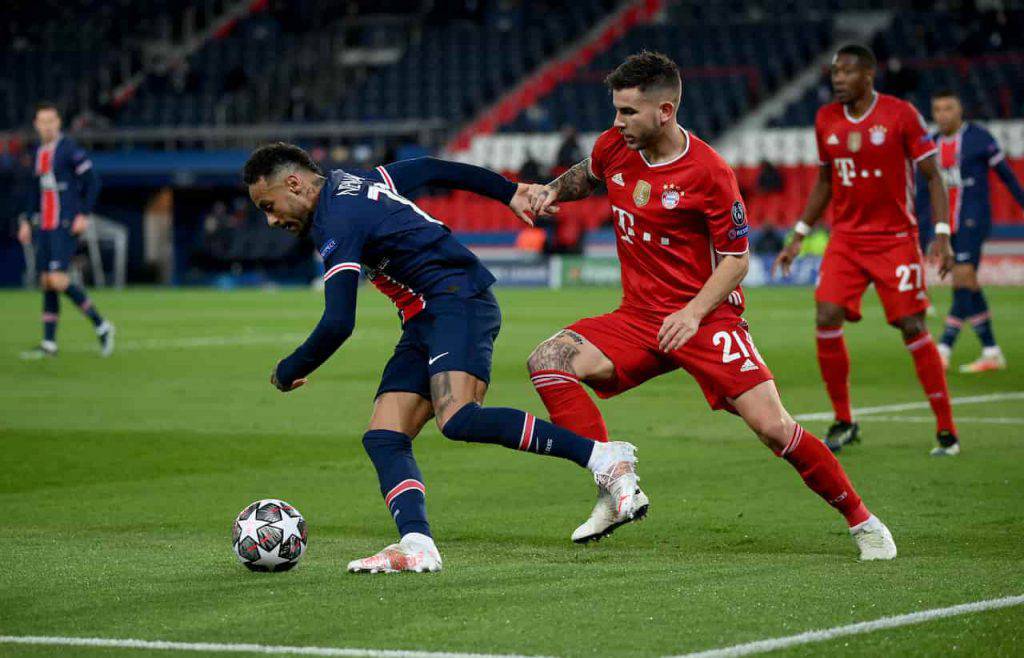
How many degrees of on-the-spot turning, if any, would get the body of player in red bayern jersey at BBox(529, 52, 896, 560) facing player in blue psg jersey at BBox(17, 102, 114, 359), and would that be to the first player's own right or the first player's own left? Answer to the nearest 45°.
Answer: approximately 90° to the first player's own right

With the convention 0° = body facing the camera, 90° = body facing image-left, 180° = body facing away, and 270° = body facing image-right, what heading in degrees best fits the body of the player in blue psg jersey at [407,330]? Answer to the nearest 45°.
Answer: approximately 90°

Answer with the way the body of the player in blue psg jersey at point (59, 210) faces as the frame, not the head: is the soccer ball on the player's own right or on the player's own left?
on the player's own left

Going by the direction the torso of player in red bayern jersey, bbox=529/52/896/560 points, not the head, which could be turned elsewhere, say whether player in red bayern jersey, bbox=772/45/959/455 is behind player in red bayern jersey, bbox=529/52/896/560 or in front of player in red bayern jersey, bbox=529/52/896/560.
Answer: behind

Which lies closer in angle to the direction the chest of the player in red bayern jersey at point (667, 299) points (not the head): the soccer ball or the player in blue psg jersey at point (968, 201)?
the soccer ball

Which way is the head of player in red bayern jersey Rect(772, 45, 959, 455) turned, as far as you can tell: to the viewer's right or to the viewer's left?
to the viewer's left

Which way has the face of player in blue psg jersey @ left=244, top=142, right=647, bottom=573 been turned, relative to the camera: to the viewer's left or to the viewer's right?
to the viewer's left

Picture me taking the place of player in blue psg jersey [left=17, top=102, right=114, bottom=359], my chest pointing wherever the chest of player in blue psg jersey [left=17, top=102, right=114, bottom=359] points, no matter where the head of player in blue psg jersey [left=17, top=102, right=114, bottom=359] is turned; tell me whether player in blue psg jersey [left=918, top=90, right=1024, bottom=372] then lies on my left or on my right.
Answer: on my left

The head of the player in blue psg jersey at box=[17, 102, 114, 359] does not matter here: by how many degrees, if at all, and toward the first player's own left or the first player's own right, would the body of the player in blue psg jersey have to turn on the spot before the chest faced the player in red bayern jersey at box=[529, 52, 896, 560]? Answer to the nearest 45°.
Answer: approximately 45° to the first player's own left

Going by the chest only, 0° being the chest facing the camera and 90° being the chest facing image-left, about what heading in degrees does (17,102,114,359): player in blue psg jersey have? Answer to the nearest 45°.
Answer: approximately 45°

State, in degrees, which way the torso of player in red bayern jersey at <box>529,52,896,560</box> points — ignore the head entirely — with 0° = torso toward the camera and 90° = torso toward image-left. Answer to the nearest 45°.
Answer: approximately 45°
